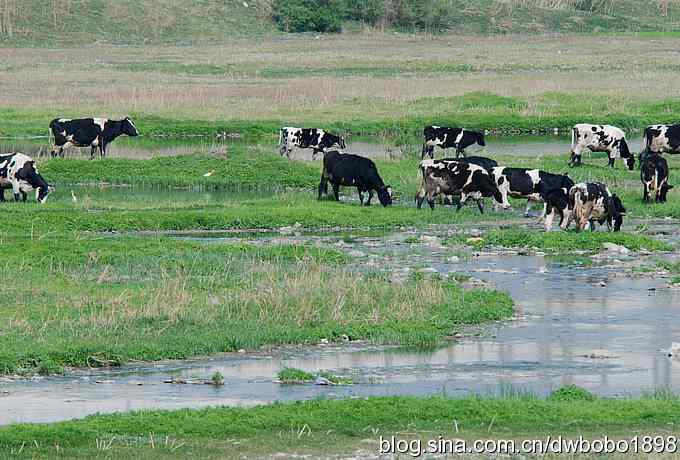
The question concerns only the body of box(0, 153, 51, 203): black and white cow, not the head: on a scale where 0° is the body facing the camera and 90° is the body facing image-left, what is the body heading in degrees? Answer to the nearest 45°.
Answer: approximately 270°

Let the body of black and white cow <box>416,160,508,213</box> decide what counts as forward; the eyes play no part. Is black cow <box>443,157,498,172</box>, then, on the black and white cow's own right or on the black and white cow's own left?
on the black and white cow's own left

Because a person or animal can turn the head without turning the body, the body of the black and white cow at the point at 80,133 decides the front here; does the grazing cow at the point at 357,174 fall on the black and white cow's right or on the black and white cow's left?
on the black and white cow's right

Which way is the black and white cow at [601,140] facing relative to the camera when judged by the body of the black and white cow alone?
to the viewer's right

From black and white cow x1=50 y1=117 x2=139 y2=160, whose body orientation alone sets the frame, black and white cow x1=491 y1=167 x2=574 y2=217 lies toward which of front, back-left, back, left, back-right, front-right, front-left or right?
front-right

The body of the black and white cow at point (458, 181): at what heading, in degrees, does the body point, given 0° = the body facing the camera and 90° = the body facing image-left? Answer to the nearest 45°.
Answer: approximately 270°

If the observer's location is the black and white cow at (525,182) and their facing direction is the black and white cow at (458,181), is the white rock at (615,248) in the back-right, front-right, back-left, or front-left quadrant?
back-left

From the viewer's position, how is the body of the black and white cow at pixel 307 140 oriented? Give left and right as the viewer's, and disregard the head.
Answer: facing to the right of the viewer
